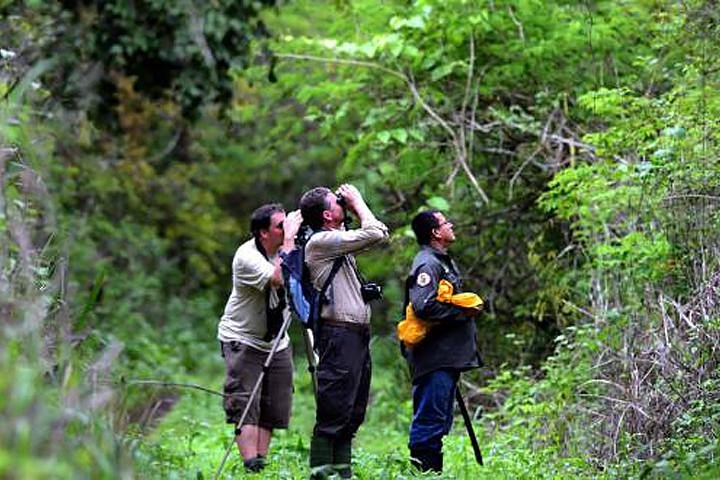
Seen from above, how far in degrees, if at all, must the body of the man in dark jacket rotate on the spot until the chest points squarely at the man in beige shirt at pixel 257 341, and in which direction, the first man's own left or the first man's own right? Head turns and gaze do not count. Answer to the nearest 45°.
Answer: approximately 135° to the first man's own left

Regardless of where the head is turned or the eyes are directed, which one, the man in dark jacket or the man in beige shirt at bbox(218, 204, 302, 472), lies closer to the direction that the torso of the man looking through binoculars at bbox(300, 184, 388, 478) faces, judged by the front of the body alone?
the man in dark jacket

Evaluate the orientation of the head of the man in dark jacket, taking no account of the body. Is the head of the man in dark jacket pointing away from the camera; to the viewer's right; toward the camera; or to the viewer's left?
to the viewer's right

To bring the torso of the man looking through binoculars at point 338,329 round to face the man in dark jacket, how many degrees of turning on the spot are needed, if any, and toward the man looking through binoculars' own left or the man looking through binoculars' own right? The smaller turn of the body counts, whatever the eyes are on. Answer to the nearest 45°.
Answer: approximately 45° to the man looking through binoculars' own left

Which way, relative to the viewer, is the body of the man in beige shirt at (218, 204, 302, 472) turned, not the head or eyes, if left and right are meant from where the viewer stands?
facing to the right of the viewer

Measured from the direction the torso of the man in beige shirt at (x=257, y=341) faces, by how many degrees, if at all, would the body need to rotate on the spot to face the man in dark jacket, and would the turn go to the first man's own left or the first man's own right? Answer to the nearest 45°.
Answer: approximately 45° to the first man's own right

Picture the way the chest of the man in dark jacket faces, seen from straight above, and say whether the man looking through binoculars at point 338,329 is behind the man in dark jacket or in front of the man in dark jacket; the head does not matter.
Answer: behind

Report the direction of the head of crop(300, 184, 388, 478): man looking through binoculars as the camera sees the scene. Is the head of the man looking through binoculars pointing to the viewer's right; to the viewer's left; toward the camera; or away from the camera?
to the viewer's right

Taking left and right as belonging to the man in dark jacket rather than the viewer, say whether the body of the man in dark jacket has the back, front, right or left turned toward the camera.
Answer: right
